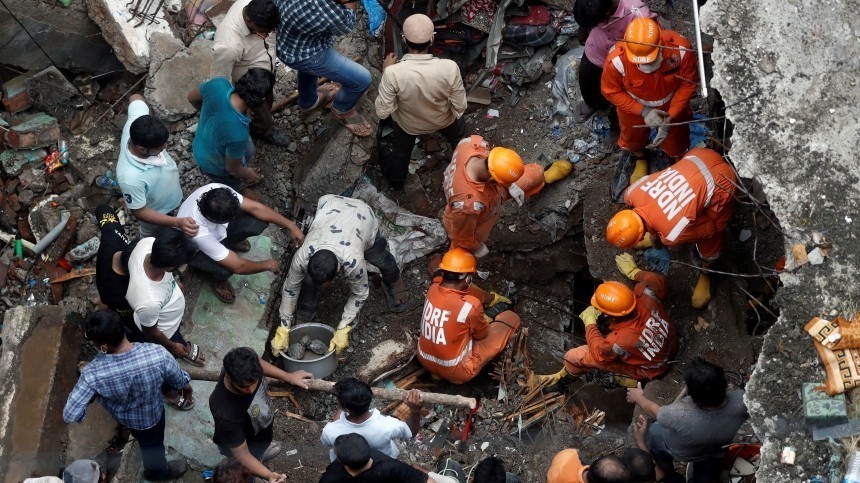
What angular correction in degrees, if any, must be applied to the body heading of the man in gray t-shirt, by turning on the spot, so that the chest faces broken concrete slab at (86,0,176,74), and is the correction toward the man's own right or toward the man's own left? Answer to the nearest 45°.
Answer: approximately 45° to the man's own left

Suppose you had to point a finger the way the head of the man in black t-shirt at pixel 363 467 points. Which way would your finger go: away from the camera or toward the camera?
away from the camera

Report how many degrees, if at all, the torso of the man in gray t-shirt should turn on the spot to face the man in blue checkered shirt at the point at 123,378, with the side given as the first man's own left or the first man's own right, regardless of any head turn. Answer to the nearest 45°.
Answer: approximately 90° to the first man's own left

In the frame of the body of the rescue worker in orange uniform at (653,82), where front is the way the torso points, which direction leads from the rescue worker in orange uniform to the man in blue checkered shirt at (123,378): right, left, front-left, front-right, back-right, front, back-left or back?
front-right

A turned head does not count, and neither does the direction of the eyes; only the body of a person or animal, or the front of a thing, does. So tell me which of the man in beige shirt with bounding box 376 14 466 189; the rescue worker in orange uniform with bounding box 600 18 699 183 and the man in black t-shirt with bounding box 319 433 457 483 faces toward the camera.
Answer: the rescue worker in orange uniform

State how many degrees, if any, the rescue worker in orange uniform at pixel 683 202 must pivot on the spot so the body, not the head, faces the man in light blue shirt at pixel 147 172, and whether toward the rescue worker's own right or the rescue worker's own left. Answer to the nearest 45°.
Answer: approximately 45° to the rescue worker's own right

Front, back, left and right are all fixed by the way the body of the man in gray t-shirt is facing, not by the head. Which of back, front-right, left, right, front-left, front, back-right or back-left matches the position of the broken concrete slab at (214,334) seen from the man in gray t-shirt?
front-left

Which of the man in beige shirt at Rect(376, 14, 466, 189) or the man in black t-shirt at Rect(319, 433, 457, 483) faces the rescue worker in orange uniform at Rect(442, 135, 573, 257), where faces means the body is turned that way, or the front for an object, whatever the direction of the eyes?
the man in black t-shirt

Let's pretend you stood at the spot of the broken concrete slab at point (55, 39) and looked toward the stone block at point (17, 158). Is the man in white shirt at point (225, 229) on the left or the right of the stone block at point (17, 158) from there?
left

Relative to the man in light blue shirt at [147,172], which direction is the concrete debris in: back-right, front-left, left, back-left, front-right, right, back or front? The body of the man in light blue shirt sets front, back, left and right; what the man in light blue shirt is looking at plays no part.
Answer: back-left

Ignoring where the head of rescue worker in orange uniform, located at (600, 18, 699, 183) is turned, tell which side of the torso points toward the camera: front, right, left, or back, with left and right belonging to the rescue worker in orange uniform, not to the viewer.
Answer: front

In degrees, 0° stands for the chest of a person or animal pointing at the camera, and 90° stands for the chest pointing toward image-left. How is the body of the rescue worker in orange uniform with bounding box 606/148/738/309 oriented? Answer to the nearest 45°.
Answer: approximately 45°

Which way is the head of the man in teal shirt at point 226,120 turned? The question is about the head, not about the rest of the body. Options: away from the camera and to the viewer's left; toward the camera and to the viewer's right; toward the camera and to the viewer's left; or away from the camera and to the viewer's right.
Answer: away from the camera and to the viewer's right

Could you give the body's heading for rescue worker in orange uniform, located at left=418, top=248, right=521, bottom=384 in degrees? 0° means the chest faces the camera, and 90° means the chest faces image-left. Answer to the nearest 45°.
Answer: approximately 225°

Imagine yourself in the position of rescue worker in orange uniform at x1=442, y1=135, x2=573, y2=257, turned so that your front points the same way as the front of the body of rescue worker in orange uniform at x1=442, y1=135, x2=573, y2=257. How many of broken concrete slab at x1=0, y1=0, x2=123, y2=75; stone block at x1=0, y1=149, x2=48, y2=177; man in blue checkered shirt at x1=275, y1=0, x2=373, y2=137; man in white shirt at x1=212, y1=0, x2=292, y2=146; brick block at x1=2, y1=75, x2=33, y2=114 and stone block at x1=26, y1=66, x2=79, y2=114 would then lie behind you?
6

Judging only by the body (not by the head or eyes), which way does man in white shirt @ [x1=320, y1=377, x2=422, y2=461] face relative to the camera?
away from the camera

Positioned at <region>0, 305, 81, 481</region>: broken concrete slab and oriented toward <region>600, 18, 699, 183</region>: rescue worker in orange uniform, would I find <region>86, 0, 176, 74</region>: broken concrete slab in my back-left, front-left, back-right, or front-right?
front-left

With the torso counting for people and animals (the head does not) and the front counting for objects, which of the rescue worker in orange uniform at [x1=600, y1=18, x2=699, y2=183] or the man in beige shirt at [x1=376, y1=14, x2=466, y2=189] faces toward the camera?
the rescue worker in orange uniform

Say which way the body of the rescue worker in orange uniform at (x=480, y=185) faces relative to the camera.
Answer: to the viewer's right

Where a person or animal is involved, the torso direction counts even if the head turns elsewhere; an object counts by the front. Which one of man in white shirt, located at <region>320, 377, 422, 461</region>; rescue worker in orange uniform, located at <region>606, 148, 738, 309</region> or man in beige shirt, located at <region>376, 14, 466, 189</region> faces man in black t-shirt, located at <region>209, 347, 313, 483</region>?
the rescue worker in orange uniform
